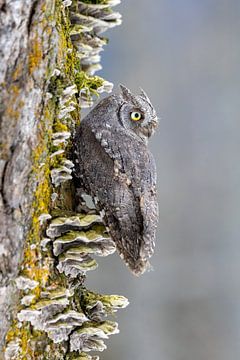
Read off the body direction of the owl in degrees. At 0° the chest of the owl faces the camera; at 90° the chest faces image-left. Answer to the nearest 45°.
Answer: approximately 135°
